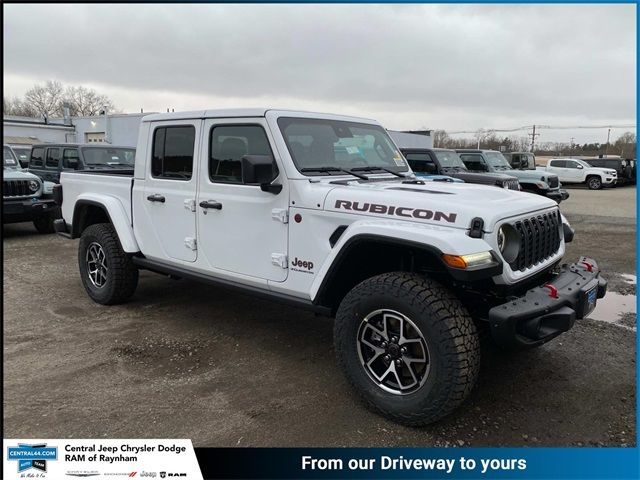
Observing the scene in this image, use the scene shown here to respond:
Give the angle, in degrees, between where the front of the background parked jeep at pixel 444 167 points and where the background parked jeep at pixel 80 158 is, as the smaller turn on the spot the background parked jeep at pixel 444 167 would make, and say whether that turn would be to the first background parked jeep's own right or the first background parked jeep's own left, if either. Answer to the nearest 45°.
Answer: approximately 90° to the first background parked jeep's own right

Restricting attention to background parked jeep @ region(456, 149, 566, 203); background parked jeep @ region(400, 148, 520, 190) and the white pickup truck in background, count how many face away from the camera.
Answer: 0

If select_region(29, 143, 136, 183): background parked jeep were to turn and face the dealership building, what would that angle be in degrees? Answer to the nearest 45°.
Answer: approximately 135° to its left

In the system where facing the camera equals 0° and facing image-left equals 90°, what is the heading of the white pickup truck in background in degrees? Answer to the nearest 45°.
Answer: approximately 315°

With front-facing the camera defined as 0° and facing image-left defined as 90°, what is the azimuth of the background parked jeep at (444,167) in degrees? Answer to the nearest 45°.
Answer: approximately 315°

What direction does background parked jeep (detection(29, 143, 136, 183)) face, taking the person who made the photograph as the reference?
facing the viewer and to the right of the viewer

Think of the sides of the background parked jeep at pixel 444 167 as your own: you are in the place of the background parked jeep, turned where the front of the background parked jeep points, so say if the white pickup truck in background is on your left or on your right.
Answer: on your left

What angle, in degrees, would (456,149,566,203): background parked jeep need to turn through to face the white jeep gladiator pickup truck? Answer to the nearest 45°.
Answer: approximately 45° to its right

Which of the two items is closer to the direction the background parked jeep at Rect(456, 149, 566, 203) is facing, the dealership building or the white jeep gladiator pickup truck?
the white jeep gladiator pickup truck

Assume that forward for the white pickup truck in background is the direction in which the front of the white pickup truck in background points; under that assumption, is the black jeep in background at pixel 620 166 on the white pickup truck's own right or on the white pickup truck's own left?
on the white pickup truck's own left
